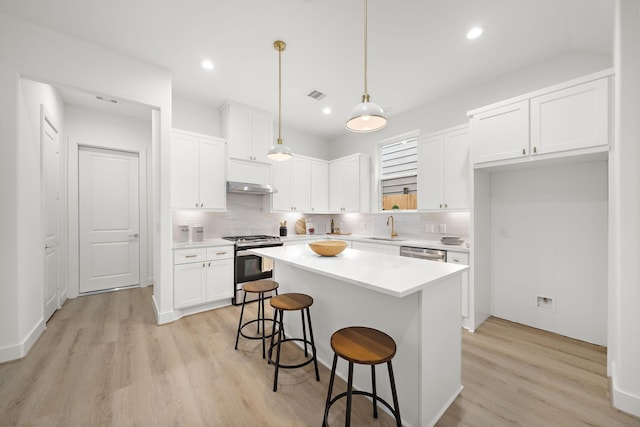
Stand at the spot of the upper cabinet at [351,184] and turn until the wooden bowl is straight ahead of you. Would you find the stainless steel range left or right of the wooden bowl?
right

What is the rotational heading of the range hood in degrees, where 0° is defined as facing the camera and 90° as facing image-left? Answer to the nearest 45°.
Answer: approximately 315°

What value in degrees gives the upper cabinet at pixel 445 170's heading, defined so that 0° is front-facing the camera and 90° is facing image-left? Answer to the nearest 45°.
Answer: approximately 45°
